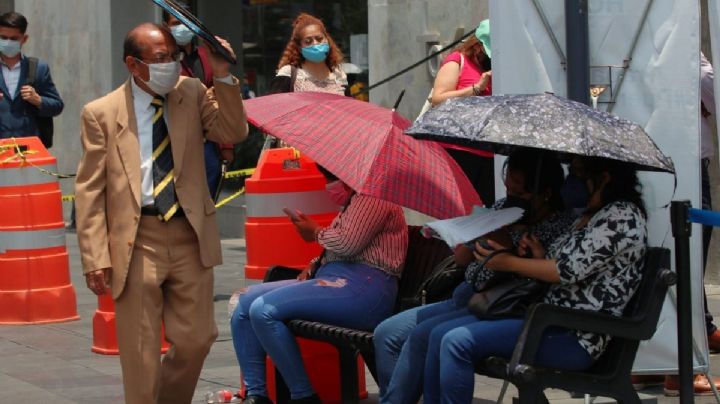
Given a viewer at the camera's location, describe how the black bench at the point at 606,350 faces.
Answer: facing to the left of the viewer

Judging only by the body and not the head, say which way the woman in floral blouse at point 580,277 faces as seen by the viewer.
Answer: to the viewer's left

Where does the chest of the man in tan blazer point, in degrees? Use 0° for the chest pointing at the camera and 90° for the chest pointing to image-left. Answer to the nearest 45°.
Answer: approximately 315°

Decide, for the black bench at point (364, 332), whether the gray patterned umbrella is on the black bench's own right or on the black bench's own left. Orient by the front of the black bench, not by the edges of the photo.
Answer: on the black bench's own left

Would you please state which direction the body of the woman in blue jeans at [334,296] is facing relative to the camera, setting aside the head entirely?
to the viewer's left

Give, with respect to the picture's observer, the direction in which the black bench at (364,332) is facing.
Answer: facing to the left of the viewer

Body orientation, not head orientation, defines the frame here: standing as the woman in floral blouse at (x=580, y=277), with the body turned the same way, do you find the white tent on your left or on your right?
on your right
